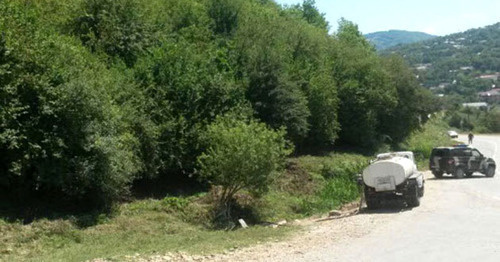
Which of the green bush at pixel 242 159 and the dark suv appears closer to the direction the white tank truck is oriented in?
the dark suv

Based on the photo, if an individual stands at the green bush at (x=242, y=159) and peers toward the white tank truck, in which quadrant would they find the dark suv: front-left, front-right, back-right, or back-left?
front-left

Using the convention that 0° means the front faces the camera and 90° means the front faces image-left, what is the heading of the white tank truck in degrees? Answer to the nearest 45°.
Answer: approximately 180°

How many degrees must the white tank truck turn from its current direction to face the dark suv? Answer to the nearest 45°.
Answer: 0° — it already faces it

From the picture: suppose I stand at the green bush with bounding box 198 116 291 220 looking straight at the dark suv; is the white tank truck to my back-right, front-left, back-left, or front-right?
front-right

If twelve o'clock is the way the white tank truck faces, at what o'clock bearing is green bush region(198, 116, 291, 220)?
The green bush is roughly at 8 o'clock from the white tank truck.
